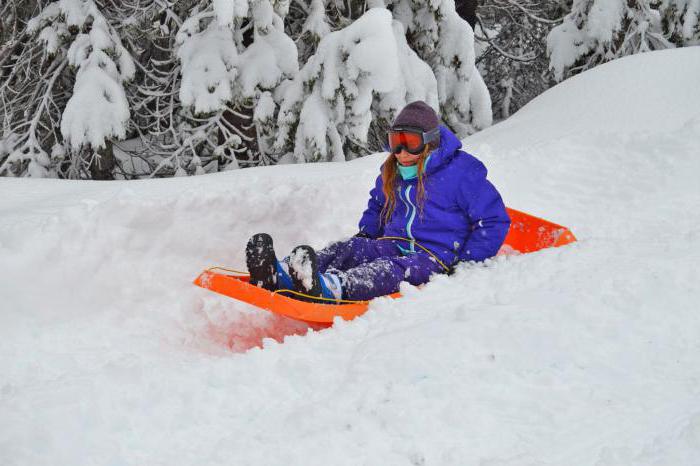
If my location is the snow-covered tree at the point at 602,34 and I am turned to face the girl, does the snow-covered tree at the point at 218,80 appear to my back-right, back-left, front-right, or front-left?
front-right

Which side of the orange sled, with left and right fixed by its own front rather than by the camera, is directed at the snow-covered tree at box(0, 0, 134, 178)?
right

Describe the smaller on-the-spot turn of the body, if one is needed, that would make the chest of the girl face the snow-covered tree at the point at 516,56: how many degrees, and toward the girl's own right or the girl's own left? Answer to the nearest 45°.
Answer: approximately 135° to the girl's own right

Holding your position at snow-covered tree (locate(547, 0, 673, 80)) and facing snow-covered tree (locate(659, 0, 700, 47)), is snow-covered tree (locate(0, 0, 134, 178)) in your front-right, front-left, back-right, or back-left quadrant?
back-right

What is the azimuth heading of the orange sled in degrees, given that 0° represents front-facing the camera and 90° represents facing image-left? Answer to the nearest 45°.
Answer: approximately 45°

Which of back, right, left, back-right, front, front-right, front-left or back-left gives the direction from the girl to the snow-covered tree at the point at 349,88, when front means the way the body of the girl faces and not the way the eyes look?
back-right

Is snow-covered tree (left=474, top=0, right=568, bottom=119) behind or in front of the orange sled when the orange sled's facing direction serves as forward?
behind

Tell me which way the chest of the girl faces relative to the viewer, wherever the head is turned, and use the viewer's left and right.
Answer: facing the viewer and to the left of the viewer

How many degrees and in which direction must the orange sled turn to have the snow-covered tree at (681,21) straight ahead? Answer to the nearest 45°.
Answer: approximately 180°

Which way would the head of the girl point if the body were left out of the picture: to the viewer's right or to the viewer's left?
to the viewer's left
